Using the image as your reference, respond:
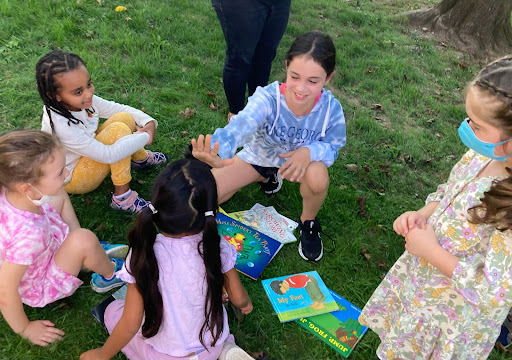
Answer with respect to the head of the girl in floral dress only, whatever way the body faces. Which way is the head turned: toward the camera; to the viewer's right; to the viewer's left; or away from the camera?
to the viewer's left

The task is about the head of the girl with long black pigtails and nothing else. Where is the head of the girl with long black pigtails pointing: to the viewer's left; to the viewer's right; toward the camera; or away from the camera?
away from the camera

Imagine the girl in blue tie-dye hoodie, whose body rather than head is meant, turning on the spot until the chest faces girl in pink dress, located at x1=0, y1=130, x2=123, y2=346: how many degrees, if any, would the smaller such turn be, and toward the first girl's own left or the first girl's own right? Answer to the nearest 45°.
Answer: approximately 45° to the first girl's own right

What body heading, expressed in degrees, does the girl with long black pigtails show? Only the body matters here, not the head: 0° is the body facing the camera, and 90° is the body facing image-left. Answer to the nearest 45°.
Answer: approximately 180°

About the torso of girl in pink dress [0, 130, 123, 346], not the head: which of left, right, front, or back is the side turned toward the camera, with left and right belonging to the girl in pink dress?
right

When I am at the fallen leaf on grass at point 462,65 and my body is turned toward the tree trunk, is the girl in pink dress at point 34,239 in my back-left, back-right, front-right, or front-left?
back-left

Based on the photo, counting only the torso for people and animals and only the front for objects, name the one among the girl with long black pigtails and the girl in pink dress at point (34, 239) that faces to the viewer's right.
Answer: the girl in pink dress

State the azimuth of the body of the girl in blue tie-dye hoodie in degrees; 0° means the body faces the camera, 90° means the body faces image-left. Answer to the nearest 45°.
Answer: approximately 0°

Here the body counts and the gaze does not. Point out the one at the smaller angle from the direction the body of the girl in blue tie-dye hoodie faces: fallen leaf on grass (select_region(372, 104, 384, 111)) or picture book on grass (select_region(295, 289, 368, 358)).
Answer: the picture book on grass

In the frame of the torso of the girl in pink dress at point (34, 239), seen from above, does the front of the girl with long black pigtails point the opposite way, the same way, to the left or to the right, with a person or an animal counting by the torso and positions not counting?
to the left

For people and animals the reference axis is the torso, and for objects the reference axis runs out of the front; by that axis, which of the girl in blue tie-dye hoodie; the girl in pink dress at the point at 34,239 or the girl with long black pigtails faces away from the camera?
the girl with long black pigtails

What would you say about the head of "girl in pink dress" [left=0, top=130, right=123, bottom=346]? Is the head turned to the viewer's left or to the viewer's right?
to the viewer's right

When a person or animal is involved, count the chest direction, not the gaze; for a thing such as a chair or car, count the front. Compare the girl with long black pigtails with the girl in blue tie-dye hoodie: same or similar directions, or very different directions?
very different directions
